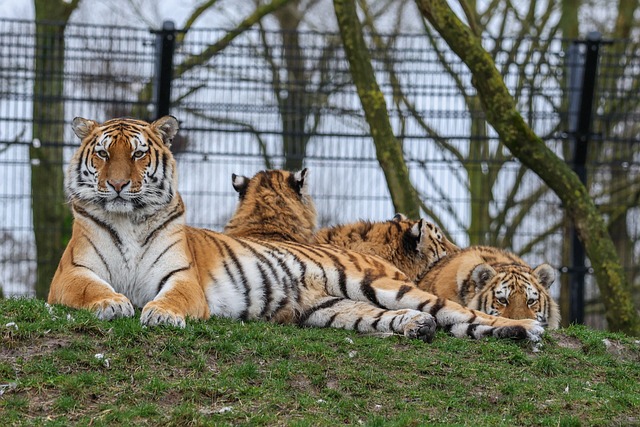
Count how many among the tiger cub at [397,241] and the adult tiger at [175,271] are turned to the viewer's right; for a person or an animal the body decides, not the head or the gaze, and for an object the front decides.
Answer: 1

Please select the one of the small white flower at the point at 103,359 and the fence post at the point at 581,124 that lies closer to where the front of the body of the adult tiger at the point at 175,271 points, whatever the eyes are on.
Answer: the small white flower

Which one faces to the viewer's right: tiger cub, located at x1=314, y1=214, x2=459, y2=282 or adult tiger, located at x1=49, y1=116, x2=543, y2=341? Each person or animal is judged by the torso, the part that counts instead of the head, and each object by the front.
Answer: the tiger cub

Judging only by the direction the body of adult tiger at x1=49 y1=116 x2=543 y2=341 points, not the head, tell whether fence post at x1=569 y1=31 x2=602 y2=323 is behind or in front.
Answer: behind

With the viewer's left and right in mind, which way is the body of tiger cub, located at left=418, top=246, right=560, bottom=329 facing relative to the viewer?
facing the viewer and to the right of the viewer

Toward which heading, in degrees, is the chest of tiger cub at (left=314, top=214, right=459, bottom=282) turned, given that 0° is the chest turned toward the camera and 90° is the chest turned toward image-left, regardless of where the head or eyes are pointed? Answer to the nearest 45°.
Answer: approximately 270°

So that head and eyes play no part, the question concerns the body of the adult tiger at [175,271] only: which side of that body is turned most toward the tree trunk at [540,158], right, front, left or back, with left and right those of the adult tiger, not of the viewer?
back

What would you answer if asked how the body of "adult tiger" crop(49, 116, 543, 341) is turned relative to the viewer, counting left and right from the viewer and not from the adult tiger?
facing the viewer and to the left of the viewer

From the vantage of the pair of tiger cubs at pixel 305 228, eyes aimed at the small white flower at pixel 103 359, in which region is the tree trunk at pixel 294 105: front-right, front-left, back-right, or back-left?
back-right
